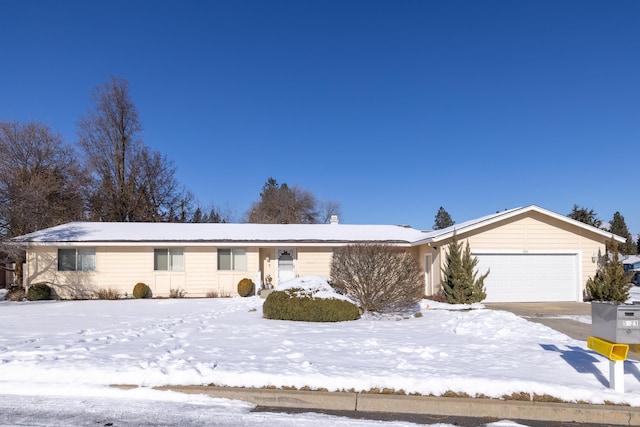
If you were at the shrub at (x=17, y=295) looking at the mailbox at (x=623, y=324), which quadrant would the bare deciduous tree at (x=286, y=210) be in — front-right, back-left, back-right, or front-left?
back-left

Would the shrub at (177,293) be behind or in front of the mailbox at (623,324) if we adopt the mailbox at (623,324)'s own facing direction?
behind

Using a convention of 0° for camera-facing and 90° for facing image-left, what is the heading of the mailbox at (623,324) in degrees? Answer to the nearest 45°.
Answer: approximately 315°

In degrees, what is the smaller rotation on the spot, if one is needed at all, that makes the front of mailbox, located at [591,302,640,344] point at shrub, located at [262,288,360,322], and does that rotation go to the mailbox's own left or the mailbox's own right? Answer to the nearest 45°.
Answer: approximately 180°

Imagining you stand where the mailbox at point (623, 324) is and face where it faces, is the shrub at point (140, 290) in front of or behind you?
behind

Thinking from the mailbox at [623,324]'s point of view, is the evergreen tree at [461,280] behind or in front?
behind

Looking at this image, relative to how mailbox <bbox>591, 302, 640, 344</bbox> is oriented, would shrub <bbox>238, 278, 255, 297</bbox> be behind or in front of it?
behind

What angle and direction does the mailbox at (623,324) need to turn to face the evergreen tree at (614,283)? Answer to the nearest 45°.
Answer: approximately 135° to its left
